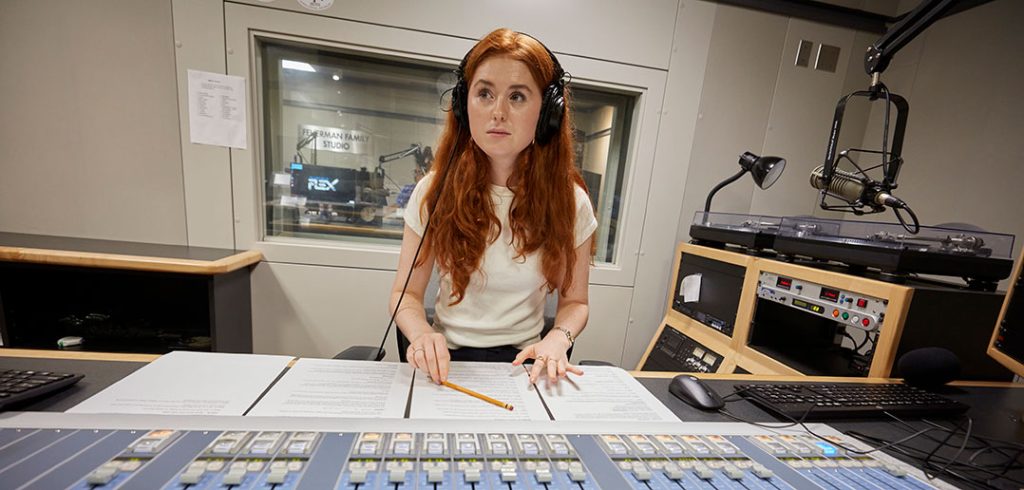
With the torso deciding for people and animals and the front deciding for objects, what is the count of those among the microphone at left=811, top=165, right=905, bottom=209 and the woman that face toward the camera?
1

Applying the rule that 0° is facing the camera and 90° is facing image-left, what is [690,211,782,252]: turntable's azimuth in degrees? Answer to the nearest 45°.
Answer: approximately 45°

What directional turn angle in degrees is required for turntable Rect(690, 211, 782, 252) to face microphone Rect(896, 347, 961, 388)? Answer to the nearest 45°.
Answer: approximately 90° to its left

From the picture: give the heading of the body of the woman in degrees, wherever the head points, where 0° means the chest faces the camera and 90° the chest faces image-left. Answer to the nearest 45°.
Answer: approximately 0°

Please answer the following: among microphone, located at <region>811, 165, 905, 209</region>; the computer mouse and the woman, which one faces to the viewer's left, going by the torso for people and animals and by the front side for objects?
the microphone

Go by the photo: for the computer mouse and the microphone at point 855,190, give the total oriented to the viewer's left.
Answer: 1

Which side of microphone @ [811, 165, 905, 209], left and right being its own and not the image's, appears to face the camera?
left
